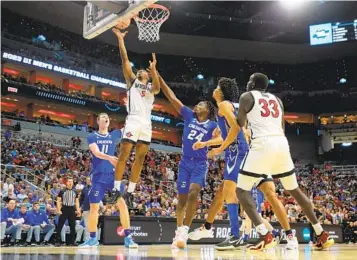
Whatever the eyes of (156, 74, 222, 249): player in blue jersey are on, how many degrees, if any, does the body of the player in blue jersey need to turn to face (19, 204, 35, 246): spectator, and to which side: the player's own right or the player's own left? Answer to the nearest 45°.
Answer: approximately 135° to the player's own right

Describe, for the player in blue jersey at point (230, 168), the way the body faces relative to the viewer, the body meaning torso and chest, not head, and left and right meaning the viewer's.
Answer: facing to the left of the viewer

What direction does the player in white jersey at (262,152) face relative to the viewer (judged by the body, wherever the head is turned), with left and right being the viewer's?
facing away from the viewer and to the left of the viewer

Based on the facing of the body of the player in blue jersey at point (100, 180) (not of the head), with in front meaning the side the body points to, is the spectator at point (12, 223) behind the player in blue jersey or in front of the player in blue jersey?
behind

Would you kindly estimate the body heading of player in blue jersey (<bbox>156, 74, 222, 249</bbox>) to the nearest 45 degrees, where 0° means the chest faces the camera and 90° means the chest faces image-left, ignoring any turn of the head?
approximately 0°
